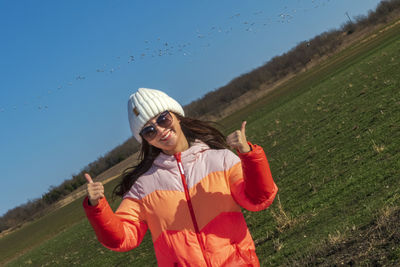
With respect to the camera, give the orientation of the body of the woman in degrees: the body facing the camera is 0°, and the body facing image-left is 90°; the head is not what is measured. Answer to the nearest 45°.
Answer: approximately 0°

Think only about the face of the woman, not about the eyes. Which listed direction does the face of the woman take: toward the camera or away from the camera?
toward the camera
